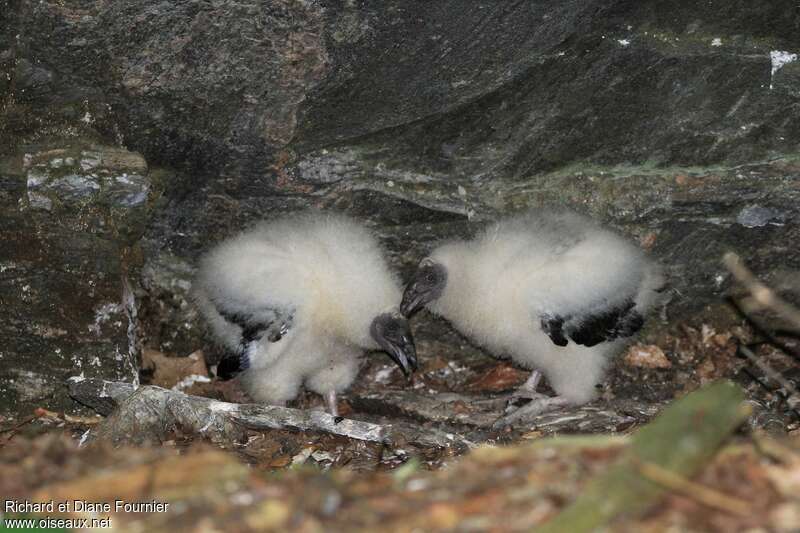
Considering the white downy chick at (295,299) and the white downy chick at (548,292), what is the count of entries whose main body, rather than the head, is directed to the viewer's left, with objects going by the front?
1

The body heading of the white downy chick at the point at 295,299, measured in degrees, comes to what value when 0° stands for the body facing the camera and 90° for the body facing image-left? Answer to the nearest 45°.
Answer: approximately 315°

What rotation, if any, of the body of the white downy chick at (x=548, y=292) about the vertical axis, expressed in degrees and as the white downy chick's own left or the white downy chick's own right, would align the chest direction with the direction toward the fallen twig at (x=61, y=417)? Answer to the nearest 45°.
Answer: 0° — it already faces it

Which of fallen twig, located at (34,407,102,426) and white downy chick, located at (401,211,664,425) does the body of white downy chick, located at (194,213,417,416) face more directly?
the white downy chick

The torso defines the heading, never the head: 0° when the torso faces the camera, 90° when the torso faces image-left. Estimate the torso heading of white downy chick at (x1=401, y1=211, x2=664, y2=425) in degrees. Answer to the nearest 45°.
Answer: approximately 90°

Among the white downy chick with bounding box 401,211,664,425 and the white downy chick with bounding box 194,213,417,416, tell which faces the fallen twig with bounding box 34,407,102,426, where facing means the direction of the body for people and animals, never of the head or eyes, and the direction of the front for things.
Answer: the white downy chick with bounding box 401,211,664,425

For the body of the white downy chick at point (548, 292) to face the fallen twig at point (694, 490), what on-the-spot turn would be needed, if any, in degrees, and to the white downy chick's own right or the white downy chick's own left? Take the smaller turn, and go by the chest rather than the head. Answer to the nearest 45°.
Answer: approximately 90° to the white downy chick's own left

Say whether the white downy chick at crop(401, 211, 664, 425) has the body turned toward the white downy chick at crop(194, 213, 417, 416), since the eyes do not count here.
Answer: yes

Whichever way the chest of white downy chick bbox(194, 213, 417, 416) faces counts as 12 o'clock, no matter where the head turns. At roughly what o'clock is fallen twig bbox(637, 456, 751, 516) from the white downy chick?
The fallen twig is roughly at 1 o'clock from the white downy chick.
